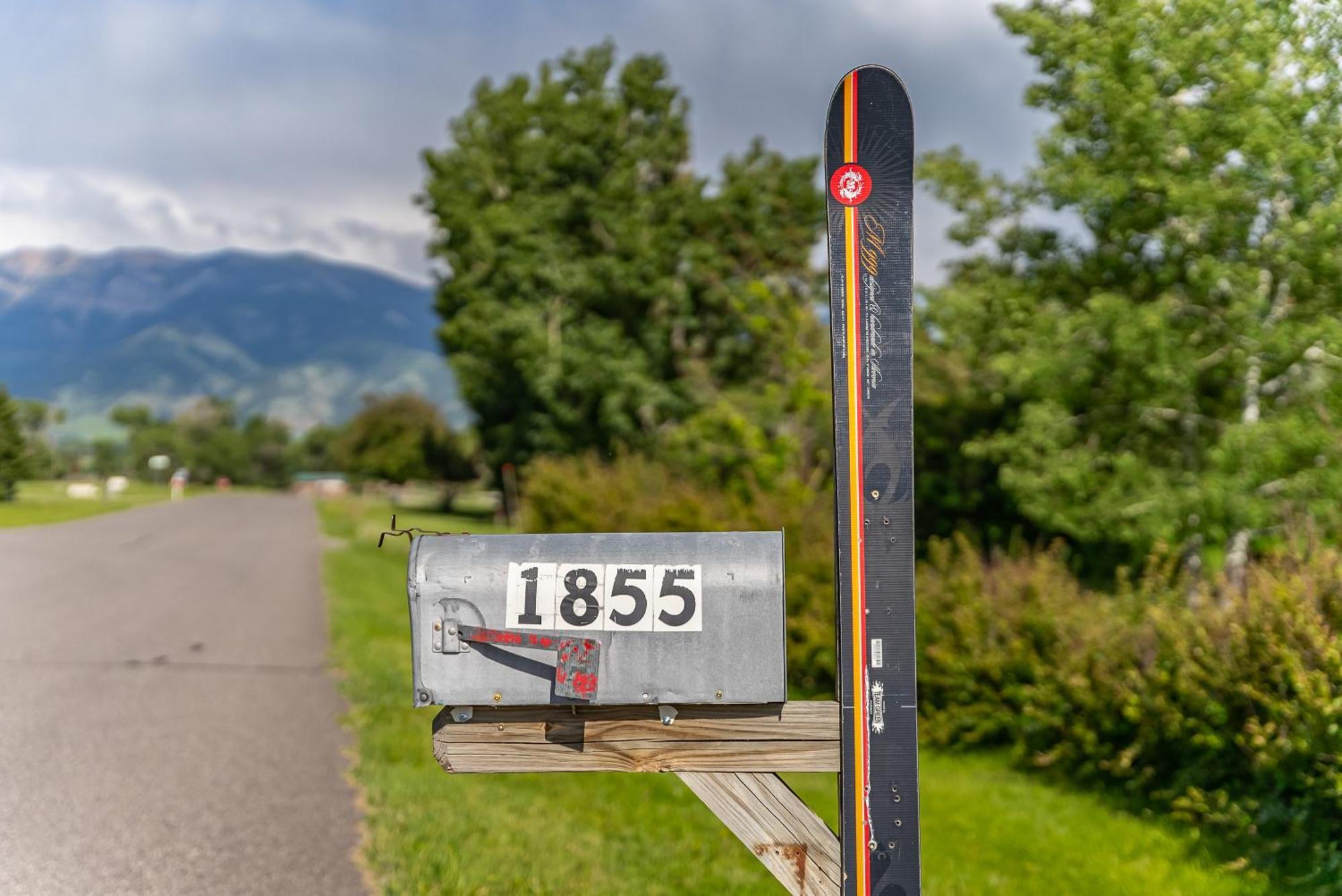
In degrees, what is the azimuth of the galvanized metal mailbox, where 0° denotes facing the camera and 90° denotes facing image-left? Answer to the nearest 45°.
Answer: approximately 90°

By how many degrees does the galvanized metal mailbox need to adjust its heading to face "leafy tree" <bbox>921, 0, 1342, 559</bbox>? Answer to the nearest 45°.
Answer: approximately 135° to its right

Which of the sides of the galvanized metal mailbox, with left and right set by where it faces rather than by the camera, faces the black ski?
back

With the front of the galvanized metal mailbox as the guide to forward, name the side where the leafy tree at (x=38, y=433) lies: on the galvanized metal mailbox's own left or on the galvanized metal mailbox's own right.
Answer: on the galvanized metal mailbox's own right

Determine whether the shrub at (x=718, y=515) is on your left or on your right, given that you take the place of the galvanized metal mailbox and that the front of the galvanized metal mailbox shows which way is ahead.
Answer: on your right

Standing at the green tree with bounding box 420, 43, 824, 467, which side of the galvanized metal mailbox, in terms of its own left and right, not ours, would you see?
right

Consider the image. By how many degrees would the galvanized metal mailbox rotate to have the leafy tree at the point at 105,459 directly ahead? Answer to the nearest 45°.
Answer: approximately 45° to its right
